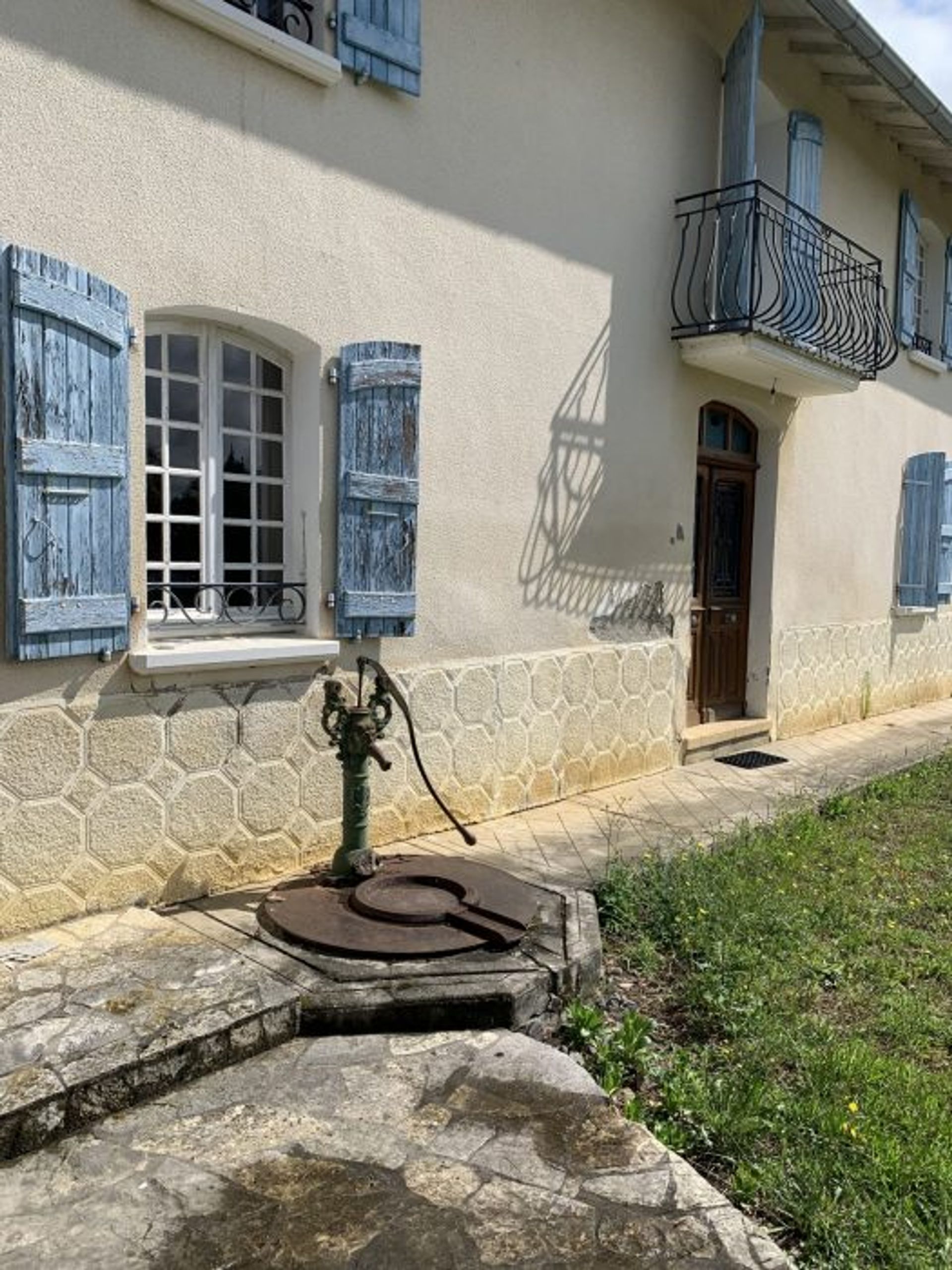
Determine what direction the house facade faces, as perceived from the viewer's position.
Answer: facing the viewer and to the right of the viewer
